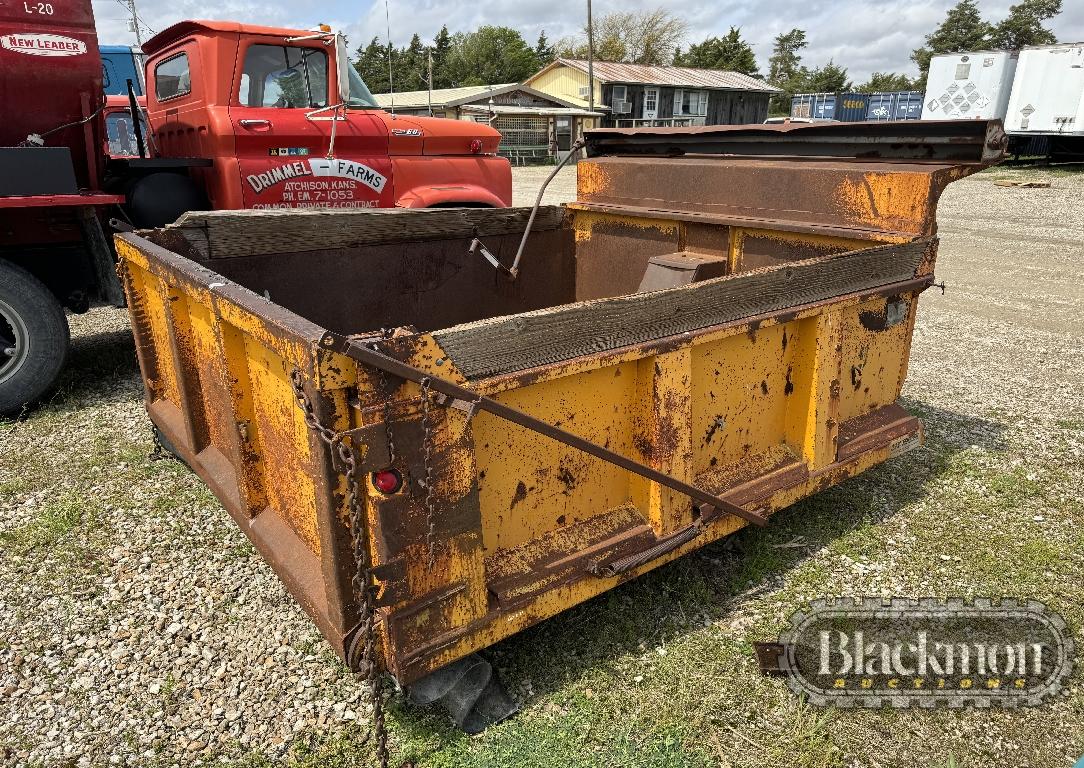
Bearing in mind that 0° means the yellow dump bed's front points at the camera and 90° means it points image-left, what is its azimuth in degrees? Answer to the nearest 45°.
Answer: approximately 225°

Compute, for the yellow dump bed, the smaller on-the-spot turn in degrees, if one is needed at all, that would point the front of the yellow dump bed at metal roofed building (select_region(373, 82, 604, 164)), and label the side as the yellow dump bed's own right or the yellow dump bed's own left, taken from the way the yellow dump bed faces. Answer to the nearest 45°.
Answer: approximately 45° to the yellow dump bed's own left

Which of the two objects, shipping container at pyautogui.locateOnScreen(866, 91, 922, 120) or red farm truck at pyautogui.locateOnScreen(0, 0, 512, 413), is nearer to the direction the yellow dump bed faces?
the shipping container

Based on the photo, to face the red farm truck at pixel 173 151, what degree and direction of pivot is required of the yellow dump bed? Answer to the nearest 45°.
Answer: approximately 90° to its left

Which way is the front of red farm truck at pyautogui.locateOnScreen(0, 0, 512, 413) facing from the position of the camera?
facing away from the viewer and to the right of the viewer

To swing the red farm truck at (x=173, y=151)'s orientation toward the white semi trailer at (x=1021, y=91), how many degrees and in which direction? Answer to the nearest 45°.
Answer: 0° — it already faces it
